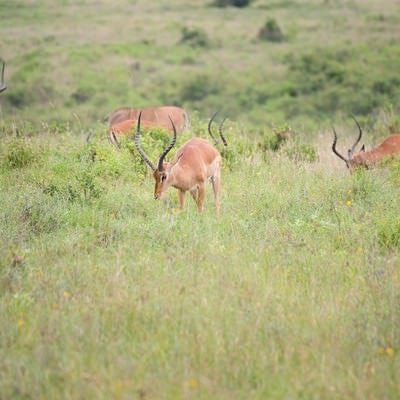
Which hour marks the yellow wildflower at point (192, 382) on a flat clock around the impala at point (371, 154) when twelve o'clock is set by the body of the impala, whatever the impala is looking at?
The yellow wildflower is roughly at 9 o'clock from the impala.

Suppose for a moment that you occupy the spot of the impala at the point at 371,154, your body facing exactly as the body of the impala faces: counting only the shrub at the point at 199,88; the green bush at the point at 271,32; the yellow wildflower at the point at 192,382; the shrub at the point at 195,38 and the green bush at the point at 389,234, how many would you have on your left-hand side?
2

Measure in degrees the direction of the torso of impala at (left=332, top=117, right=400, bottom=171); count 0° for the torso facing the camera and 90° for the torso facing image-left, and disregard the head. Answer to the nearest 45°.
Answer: approximately 90°

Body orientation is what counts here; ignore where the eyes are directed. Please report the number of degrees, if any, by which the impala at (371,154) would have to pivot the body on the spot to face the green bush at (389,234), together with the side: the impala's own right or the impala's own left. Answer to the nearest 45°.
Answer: approximately 90° to the impala's own left

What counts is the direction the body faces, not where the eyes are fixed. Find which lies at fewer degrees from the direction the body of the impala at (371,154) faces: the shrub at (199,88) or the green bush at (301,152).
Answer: the green bush

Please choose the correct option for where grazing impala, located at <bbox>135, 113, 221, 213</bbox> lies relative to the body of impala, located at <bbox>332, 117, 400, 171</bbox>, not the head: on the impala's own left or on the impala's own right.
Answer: on the impala's own left

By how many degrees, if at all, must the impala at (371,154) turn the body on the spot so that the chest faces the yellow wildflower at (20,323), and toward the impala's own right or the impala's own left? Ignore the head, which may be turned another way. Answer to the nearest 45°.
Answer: approximately 90° to the impala's own left

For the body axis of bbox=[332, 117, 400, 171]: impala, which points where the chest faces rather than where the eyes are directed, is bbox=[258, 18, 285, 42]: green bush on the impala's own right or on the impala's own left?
on the impala's own right

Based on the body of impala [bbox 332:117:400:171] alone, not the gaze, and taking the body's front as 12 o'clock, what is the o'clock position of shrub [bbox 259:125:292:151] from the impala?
The shrub is roughly at 1 o'clock from the impala.

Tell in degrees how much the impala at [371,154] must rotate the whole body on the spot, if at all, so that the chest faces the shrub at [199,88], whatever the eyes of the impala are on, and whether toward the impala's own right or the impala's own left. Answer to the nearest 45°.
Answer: approximately 90° to the impala's own right
